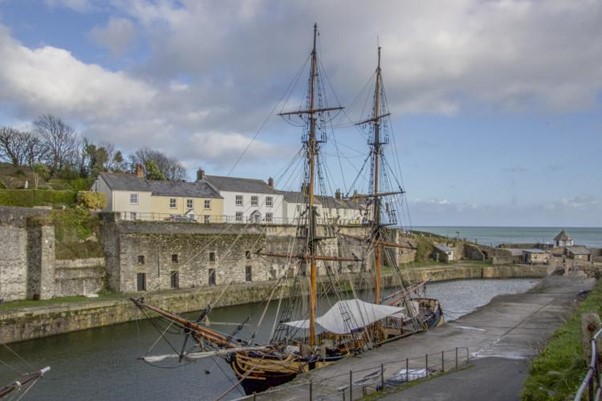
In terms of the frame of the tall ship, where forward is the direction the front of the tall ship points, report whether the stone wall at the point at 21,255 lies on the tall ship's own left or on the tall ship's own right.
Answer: on the tall ship's own right

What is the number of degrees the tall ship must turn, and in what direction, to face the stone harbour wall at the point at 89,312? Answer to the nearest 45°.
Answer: approximately 90° to its right

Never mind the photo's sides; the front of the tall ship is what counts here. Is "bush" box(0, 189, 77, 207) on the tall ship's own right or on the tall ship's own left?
on the tall ship's own right

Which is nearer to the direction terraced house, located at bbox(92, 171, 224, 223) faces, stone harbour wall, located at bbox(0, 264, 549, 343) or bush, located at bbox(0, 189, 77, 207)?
the stone harbour wall

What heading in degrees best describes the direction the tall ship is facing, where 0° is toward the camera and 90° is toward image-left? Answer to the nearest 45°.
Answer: approximately 45°

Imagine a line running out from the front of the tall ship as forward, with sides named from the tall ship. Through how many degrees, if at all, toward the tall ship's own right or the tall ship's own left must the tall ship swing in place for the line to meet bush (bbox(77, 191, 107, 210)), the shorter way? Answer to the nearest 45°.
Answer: approximately 90° to the tall ship's own right

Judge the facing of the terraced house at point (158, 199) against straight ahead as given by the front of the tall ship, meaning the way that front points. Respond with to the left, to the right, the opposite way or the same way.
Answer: to the left

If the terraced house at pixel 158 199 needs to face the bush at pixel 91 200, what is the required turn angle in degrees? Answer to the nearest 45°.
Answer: approximately 90° to its right

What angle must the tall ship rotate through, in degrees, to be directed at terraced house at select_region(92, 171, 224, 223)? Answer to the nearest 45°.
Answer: approximately 90° to its right

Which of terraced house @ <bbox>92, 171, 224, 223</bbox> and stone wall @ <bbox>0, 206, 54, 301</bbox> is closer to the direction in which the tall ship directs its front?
the stone wall

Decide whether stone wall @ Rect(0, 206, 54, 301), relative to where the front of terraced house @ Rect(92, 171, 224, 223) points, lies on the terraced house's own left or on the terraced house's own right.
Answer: on the terraced house's own right
